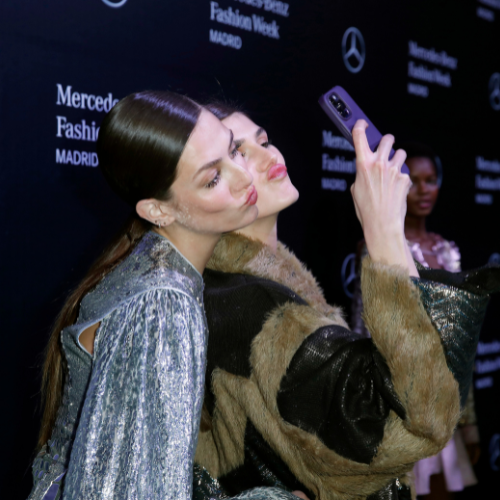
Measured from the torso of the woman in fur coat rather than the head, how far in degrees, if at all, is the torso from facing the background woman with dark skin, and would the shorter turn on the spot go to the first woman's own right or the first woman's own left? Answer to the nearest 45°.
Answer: approximately 90° to the first woman's own left

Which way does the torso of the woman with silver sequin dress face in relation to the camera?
to the viewer's right
